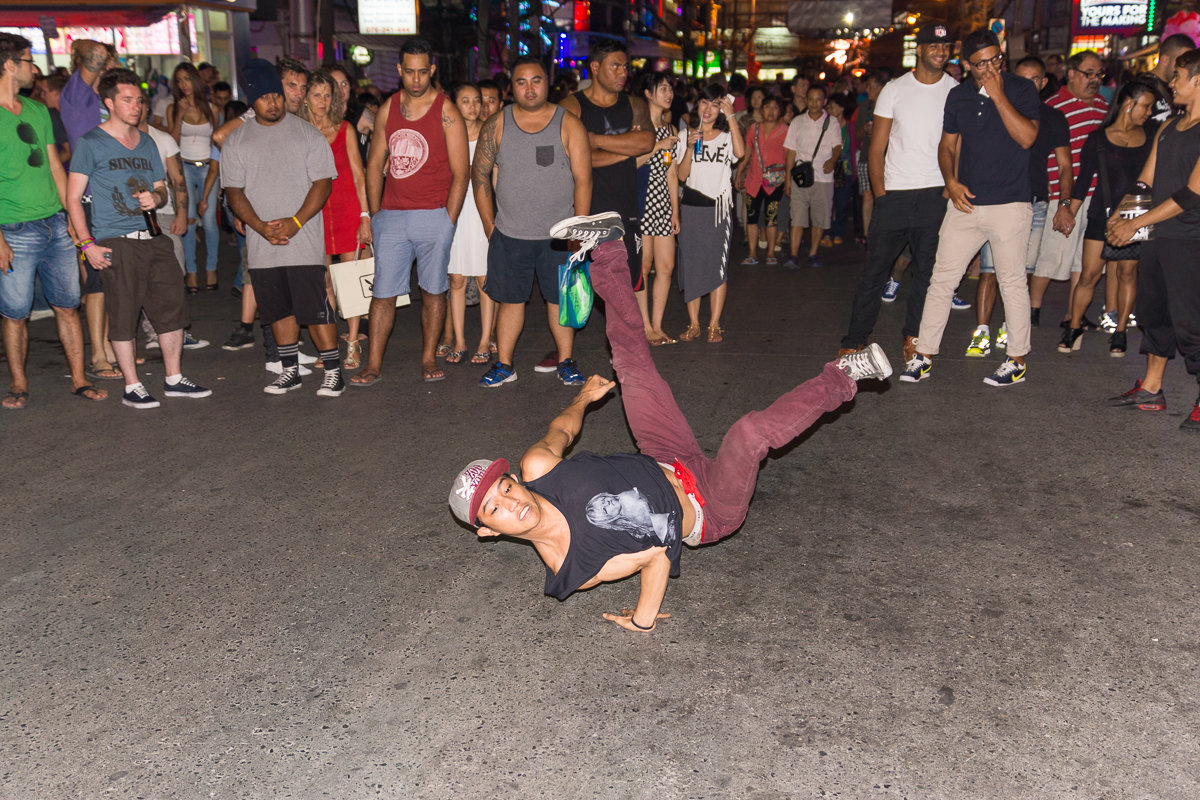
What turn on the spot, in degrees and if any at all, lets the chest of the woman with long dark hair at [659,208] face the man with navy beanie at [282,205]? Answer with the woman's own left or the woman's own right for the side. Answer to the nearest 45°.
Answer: approximately 90° to the woman's own right

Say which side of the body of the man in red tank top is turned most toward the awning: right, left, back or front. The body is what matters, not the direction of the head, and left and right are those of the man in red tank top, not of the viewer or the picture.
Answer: back

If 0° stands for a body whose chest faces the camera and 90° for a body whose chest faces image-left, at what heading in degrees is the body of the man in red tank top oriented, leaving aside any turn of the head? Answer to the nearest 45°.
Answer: approximately 0°

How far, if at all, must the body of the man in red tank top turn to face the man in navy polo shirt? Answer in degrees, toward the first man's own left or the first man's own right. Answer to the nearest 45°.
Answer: approximately 90° to the first man's own left

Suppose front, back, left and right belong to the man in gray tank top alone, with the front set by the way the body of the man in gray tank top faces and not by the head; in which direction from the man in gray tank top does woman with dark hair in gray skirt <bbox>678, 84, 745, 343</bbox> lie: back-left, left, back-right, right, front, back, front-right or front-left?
back-left

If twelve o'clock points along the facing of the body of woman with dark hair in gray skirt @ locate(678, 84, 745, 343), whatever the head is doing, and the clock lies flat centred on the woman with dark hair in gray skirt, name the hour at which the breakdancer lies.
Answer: The breakdancer is roughly at 12 o'clock from the woman with dark hair in gray skirt.

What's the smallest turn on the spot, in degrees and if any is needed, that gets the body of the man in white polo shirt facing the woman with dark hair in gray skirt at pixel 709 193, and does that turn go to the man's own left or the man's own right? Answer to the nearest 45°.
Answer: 0° — they already face them

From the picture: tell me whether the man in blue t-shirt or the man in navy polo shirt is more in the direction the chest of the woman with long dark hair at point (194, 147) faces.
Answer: the man in blue t-shirt

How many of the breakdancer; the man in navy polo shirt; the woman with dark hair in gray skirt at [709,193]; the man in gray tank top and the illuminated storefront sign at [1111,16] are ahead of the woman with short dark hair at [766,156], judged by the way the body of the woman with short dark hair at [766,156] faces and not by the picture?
4
